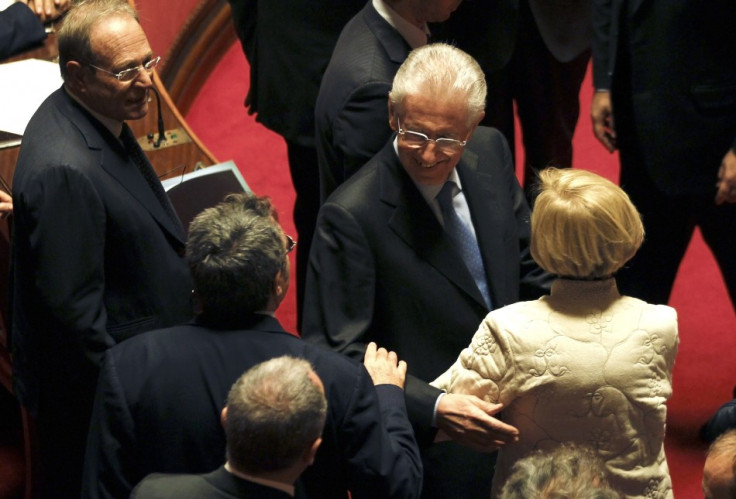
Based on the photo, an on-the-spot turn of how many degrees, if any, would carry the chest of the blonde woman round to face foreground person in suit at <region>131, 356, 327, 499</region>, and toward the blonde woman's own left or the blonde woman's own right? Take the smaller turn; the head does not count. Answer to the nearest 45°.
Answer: approximately 135° to the blonde woman's own left

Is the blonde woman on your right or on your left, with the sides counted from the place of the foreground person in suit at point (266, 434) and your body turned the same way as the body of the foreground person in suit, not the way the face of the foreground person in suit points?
on your right

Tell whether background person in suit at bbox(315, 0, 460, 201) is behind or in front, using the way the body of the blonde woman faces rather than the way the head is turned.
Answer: in front

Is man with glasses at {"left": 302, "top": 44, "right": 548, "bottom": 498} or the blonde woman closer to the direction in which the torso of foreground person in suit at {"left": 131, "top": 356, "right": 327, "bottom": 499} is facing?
the man with glasses

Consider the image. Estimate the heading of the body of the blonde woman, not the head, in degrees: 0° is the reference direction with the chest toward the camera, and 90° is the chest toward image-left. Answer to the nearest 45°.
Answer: approximately 180°

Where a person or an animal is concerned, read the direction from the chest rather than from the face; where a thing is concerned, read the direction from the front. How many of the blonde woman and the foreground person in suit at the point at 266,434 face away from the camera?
2

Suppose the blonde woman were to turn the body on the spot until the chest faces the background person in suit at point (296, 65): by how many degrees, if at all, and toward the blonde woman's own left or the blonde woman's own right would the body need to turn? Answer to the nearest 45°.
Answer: approximately 45° to the blonde woman's own left

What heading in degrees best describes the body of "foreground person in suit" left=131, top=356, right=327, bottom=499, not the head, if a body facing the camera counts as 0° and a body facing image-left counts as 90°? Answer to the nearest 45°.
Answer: approximately 180°

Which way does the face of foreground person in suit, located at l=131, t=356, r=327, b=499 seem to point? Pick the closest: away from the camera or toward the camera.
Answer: away from the camera

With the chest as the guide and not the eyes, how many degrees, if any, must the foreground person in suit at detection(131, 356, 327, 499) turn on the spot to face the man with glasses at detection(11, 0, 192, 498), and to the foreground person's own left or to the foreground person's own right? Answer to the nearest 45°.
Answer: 0° — they already face them
